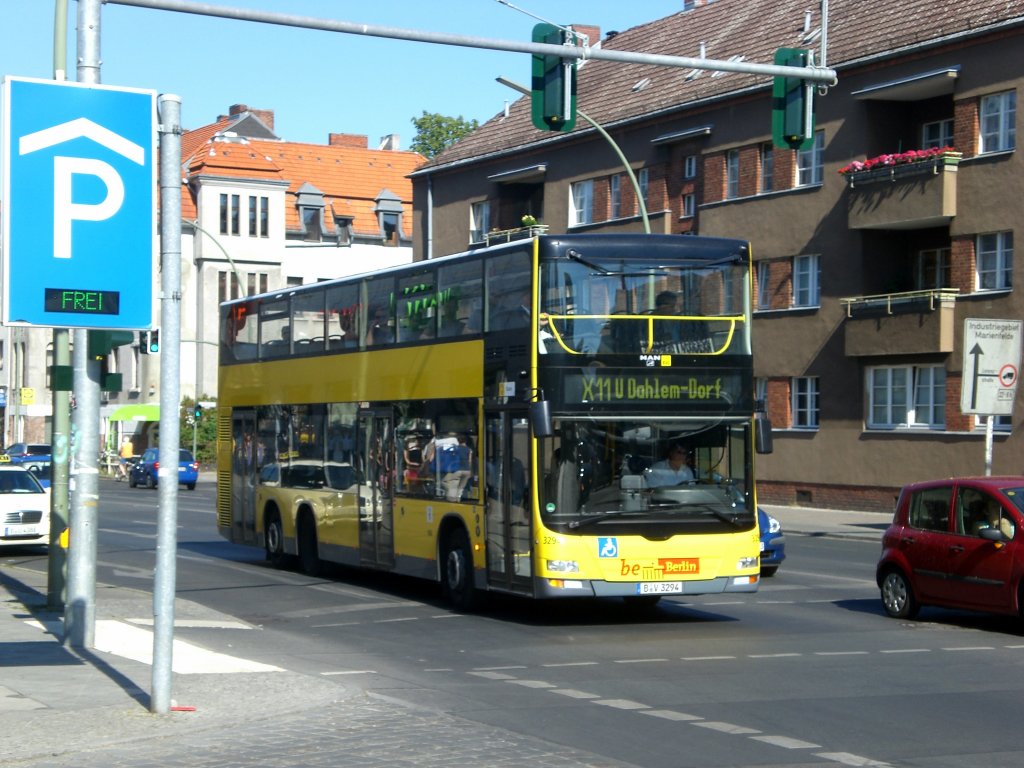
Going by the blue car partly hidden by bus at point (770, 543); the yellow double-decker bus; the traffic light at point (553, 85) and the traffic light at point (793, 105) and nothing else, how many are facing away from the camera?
2

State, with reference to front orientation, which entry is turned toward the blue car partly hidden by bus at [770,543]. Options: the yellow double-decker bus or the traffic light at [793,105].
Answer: the traffic light

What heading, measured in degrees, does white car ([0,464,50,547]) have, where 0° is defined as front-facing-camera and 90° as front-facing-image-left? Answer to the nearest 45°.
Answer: approximately 315°

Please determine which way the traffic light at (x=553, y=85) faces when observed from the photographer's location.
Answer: facing away from the viewer

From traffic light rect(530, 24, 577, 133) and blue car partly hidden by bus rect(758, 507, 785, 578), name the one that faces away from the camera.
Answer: the traffic light

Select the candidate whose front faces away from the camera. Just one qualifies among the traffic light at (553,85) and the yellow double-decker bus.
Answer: the traffic light

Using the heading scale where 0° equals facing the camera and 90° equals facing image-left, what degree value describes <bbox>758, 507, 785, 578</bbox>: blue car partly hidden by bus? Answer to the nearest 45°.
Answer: approximately 315°

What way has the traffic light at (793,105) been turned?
away from the camera

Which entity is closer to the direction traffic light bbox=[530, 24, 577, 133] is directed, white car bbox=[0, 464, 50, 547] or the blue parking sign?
the white car

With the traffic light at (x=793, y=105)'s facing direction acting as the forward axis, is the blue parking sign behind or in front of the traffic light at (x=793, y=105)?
behind

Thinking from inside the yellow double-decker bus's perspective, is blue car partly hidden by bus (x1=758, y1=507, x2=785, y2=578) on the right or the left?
on its left

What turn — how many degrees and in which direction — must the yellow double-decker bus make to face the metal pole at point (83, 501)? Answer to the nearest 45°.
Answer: approximately 90° to its right
